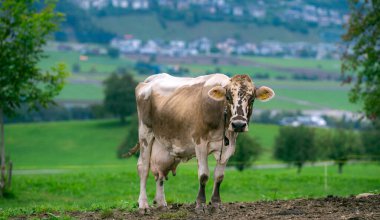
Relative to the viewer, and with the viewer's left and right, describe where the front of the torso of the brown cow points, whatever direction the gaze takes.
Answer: facing the viewer and to the right of the viewer

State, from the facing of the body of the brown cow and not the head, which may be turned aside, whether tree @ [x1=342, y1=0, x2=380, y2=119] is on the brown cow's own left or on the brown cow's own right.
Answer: on the brown cow's own left
